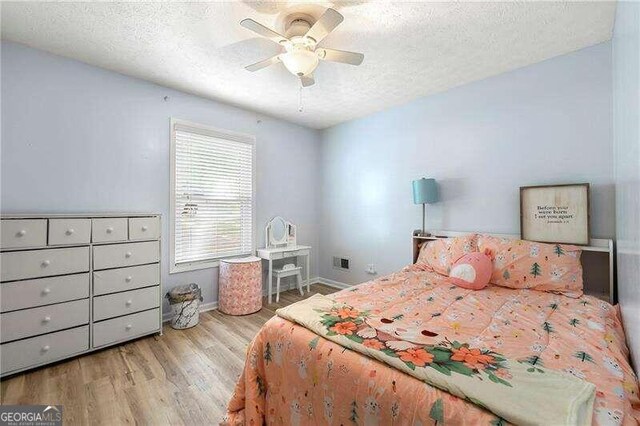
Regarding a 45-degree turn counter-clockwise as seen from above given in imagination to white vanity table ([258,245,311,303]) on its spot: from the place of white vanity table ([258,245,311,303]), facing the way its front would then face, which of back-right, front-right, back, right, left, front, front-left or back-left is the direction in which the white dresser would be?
back-right

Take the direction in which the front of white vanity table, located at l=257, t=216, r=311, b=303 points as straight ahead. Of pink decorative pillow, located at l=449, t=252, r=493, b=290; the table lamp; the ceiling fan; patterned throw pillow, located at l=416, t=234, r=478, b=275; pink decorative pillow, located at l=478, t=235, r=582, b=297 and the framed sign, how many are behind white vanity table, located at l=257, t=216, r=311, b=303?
0

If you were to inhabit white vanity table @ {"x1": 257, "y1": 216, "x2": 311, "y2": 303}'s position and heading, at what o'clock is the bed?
The bed is roughly at 1 o'clock from the white vanity table.

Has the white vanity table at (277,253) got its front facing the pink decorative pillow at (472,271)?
yes

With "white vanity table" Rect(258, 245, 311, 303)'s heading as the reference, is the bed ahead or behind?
ahead

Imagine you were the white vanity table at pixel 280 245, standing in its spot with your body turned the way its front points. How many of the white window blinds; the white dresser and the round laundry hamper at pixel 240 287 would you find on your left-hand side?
0

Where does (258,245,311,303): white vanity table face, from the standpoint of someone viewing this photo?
facing the viewer and to the right of the viewer

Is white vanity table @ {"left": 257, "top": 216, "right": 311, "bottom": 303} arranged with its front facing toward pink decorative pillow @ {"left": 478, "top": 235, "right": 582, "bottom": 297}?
yes

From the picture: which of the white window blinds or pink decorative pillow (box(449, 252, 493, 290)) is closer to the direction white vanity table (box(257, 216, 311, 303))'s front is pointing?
the pink decorative pillow

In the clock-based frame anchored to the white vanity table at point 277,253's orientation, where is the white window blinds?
The white window blinds is roughly at 4 o'clock from the white vanity table.

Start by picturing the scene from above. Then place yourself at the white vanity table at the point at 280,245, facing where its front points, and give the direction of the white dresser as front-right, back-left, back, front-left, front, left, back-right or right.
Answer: right

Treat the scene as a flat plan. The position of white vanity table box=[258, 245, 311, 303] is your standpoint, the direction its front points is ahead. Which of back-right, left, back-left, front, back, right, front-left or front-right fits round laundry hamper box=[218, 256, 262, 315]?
right
